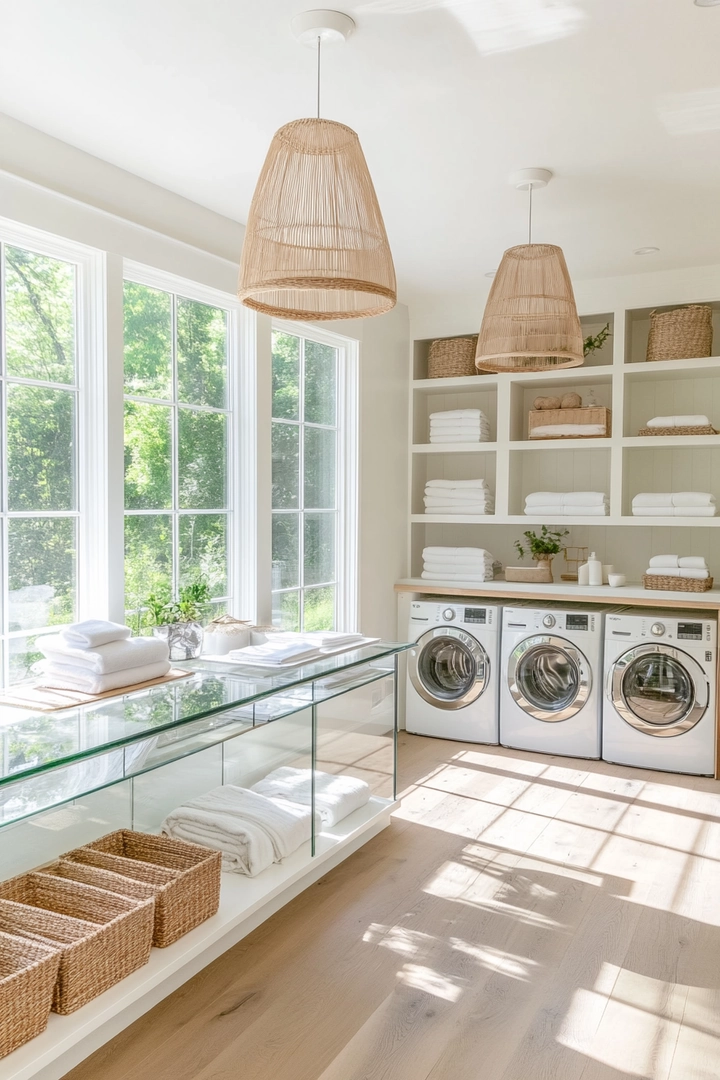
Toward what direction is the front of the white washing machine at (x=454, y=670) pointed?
toward the camera

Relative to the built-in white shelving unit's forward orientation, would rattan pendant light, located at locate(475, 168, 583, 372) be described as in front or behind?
in front

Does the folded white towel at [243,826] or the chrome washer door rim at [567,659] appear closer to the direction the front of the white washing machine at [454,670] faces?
the folded white towel

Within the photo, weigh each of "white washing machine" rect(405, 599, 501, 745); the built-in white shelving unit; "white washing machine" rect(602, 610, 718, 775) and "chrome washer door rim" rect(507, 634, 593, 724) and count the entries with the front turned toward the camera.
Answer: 4

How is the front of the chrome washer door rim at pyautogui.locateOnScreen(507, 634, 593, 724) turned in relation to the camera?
facing the viewer

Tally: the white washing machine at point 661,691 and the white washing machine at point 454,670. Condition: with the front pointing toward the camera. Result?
2

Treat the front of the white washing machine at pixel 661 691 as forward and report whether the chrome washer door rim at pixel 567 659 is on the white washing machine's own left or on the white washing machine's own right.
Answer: on the white washing machine's own right

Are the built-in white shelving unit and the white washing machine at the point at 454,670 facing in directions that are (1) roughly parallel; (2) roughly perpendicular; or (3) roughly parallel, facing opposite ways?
roughly parallel

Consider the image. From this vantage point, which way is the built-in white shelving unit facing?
toward the camera

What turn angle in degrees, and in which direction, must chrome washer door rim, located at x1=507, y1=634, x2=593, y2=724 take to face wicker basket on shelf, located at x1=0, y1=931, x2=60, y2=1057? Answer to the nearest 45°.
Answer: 0° — it already faces it

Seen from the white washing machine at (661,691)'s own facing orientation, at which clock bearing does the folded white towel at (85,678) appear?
The folded white towel is roughly at 1 o'clock from the white washing machine.

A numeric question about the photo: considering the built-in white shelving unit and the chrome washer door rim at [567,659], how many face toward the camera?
2
